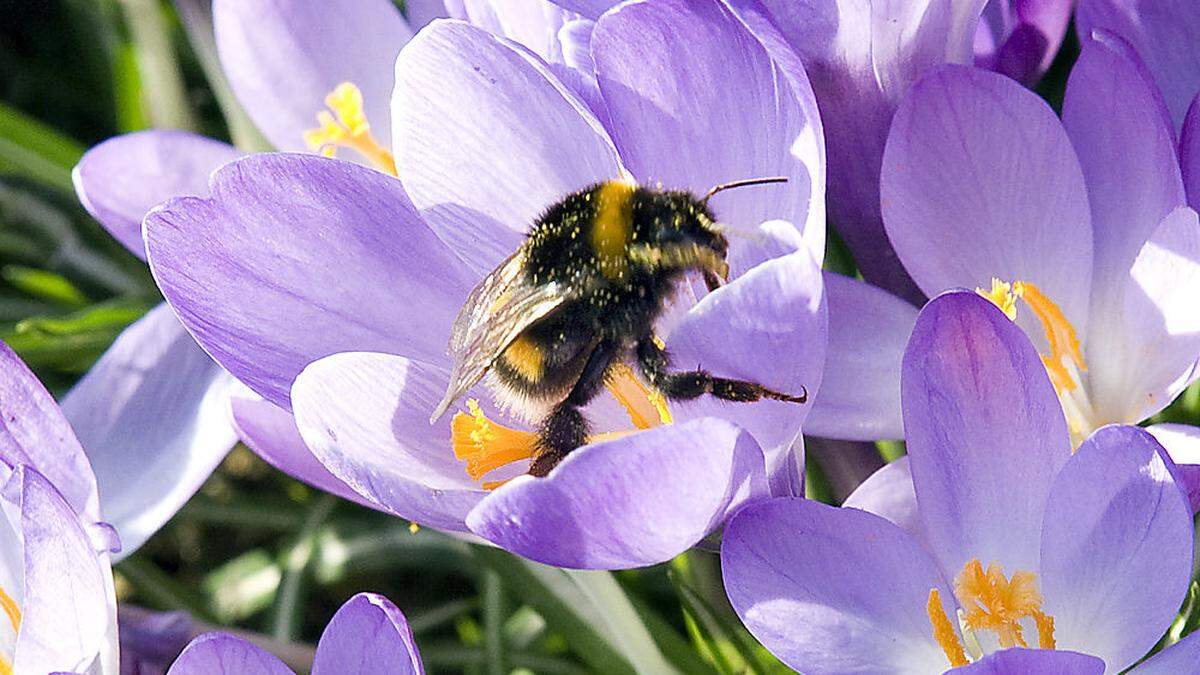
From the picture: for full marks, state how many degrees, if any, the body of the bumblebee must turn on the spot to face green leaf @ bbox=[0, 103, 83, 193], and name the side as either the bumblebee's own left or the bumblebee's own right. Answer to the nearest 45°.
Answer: approximately 135° to the bumblebee's own left

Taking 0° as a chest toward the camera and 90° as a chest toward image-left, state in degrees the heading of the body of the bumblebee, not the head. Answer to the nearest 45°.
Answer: approximately 270°

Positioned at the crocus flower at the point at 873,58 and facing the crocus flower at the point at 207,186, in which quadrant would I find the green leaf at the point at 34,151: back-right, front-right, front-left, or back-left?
front-right
